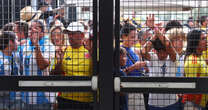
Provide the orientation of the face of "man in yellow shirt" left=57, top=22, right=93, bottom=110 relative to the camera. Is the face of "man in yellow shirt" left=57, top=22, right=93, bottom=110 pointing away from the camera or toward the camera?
toward the camera

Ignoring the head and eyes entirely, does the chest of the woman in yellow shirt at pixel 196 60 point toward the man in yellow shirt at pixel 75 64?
no
